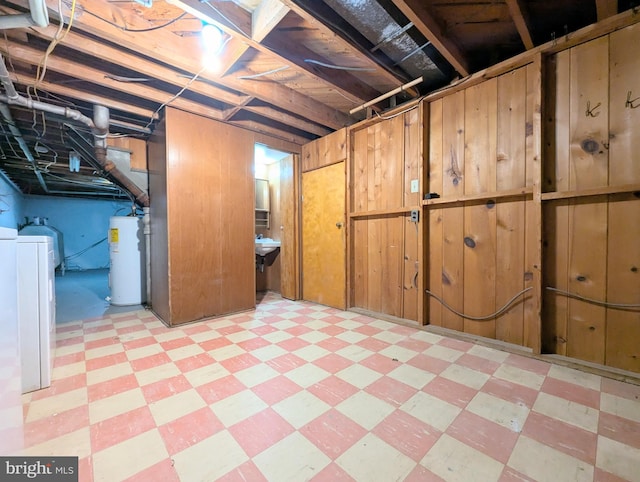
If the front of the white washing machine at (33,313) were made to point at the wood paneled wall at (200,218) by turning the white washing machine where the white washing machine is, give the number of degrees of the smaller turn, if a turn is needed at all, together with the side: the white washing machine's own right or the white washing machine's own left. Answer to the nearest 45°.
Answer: approximately 45° to the white washing machine's own left

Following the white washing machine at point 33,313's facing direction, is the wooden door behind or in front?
in front

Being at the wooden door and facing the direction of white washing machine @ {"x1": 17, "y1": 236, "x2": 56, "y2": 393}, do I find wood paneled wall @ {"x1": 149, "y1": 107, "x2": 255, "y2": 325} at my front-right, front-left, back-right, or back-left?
front-right

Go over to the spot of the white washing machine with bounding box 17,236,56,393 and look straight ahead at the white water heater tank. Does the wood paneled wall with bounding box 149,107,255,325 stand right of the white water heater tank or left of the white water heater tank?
right

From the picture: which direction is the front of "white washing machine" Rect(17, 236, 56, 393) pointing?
to the viewer's right

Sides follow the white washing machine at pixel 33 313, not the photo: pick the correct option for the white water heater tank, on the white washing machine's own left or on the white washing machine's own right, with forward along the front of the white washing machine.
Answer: on the white washing machine's own left

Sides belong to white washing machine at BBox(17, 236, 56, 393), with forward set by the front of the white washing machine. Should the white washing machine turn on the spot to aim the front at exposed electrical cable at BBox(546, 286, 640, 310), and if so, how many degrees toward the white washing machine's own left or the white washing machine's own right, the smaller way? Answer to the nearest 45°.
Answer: approximately 45° to the white washing machine's own right

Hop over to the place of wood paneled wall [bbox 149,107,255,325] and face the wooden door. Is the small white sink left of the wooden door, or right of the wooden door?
left
